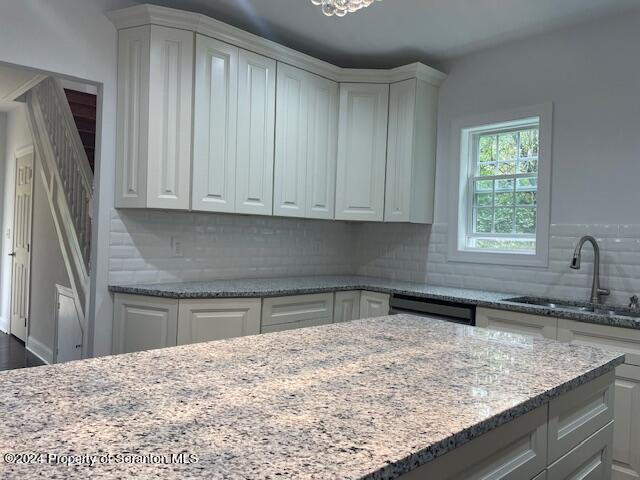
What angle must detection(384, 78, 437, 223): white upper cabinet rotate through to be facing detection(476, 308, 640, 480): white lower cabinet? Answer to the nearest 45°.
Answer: approximately 90° to its left

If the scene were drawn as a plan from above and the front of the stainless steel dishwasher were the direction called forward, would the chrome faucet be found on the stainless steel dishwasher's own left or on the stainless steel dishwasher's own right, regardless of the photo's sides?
on the stainless steel dishwasher's own left

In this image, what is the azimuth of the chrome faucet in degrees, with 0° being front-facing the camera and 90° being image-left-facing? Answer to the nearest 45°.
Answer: approximately 45°

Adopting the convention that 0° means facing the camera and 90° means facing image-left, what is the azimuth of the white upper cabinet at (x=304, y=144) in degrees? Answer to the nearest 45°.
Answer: approximately 315°

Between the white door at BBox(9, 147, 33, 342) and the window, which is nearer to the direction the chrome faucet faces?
the white door

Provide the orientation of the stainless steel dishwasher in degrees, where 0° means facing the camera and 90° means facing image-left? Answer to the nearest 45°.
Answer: approximately 45°

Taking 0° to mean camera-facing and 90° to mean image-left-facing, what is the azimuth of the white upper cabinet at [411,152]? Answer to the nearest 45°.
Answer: approximately 45°
